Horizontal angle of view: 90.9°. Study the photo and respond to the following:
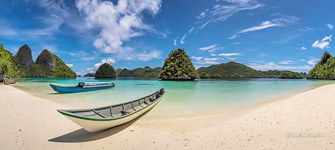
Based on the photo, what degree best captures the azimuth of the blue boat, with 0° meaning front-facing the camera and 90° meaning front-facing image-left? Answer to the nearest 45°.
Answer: approximately 90°
